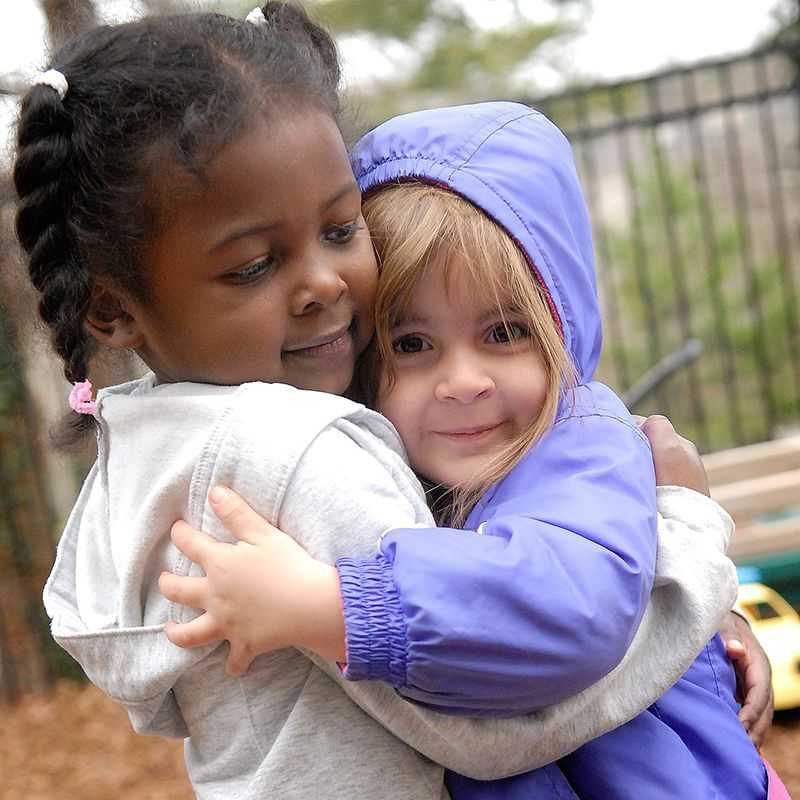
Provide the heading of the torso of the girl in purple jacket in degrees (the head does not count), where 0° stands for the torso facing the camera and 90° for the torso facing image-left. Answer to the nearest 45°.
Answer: approximately 45°

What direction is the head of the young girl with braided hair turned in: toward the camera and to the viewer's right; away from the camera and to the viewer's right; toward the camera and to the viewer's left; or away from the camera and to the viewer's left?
toward the camera and to the viewer's right

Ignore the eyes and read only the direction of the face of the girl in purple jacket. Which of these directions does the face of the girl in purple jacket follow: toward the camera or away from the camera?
toward the camera

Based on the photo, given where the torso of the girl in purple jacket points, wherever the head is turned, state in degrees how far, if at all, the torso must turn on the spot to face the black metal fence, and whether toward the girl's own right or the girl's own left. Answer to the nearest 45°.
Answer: approximately 135° to the girl's own right

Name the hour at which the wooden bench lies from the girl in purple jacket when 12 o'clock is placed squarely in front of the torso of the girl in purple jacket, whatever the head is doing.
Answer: The wooden bench is roughly at 5 o'clock from the girl in purple jacket.
